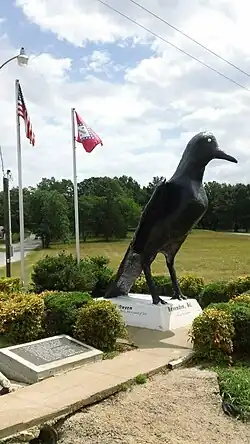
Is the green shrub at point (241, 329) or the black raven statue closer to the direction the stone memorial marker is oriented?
the green shrub

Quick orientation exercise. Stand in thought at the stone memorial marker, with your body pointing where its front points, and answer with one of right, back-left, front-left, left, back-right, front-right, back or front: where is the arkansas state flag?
back-left

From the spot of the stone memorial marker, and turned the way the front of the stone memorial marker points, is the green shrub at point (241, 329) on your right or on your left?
on your left

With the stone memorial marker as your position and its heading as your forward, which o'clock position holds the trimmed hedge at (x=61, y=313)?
The trimmed hedge is roughly at 8 o'clock from the stone memorial marker.

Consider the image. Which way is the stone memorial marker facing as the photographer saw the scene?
facing the viewer and to the right of the viewer

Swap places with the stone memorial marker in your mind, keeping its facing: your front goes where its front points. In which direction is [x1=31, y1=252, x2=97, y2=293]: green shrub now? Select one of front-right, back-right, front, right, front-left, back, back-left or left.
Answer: back-left

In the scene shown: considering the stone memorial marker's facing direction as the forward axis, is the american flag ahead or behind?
behind

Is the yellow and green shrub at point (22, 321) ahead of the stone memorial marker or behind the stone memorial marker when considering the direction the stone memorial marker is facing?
behind

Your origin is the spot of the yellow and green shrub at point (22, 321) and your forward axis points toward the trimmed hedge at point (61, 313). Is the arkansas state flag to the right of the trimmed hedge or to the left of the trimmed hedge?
left

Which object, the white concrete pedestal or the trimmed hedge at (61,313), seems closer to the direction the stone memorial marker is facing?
the white concrete pedestal

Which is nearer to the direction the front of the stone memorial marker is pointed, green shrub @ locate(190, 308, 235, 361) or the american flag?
the green shrub

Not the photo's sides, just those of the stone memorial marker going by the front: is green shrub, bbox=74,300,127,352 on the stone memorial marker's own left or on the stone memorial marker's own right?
on the stone memorial marker's own left

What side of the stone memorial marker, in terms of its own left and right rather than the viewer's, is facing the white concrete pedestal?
left
